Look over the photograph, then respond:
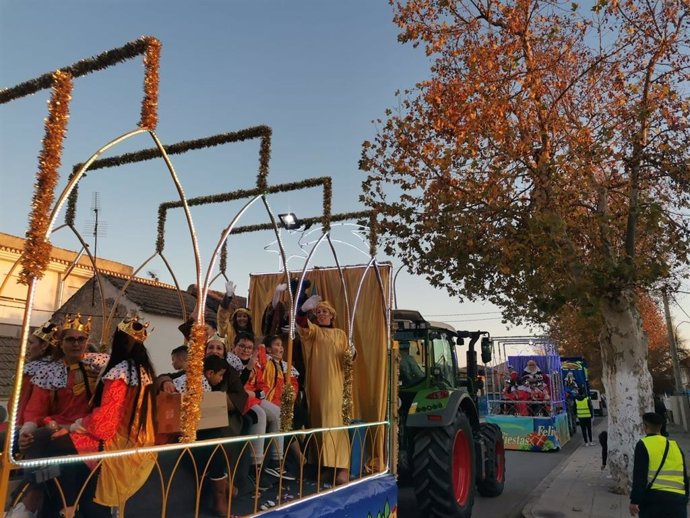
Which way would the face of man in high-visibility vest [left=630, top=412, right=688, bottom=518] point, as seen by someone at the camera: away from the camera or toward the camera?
away from the camera

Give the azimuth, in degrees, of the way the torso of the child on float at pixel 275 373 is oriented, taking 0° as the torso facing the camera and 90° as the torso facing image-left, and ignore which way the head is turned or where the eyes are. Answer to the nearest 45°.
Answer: approximately 315°

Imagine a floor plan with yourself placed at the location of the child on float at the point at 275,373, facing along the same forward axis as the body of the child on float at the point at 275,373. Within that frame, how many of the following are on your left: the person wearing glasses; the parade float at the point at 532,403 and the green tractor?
2

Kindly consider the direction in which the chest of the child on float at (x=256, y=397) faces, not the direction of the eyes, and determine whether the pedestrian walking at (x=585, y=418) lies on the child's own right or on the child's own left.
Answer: on the child's own left

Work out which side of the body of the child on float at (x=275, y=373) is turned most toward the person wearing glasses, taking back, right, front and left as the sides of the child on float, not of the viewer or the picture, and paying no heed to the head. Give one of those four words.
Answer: right

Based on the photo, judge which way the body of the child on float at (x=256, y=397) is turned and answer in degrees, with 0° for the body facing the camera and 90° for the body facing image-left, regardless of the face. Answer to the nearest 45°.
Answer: approximately 315°
